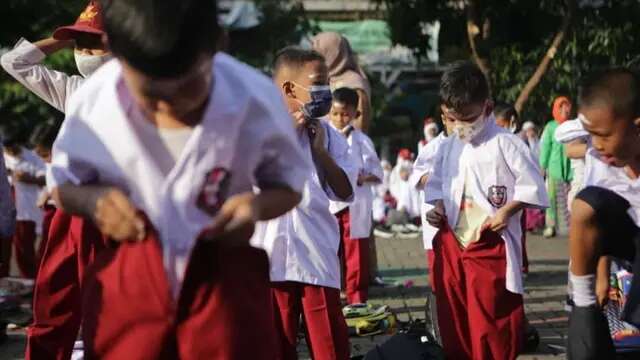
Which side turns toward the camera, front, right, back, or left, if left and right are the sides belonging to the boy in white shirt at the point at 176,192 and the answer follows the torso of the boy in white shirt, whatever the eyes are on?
front

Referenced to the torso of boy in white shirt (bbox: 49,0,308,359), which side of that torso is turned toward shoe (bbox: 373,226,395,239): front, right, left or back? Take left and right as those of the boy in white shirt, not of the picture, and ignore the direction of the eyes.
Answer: back

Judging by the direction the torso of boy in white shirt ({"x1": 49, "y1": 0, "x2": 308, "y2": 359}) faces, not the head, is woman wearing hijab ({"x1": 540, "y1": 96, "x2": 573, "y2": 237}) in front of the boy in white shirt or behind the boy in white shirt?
behind

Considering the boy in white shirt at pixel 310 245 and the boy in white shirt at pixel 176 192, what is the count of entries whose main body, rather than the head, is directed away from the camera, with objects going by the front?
0

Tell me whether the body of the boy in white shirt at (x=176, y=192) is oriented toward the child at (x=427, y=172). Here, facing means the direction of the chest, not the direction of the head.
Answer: no

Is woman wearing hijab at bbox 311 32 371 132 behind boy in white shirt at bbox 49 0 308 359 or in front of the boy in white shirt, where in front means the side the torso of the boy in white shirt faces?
behind

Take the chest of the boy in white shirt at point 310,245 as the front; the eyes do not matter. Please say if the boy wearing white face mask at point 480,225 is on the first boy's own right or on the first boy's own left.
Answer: on the first boy's own left
